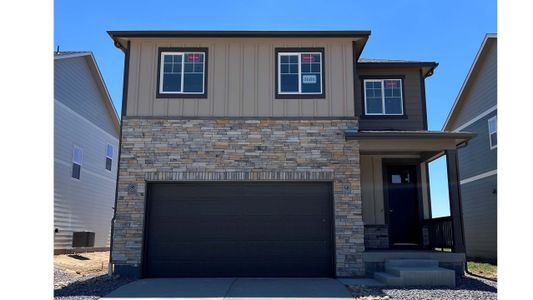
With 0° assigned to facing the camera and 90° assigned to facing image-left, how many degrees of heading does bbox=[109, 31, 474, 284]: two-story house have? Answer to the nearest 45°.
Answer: approximately 0°

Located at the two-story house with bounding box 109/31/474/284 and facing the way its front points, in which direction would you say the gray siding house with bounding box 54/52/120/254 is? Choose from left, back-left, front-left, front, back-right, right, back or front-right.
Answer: back-right

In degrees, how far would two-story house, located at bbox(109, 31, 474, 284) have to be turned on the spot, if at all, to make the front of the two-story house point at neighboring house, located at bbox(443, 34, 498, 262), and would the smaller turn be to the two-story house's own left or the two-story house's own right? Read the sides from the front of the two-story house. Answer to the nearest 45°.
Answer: approximately 135° to the two-story house's own left

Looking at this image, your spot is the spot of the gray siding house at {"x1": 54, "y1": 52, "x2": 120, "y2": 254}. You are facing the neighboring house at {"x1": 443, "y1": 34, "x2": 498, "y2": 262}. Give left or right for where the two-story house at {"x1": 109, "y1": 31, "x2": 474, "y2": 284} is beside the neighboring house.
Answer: right
